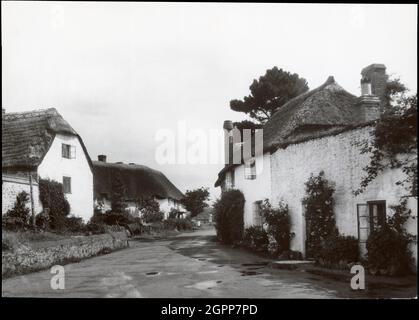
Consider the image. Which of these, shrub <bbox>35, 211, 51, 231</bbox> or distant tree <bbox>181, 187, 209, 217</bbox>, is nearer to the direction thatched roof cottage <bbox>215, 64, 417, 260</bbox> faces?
the shrub

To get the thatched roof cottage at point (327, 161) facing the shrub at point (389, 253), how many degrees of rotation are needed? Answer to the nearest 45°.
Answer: approximately 45° to its left

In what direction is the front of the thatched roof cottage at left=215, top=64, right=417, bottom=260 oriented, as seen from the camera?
facing the viewer and to the left of the viewer

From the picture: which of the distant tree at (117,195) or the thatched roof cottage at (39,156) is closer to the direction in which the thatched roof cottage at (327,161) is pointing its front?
the thatched roof cottage

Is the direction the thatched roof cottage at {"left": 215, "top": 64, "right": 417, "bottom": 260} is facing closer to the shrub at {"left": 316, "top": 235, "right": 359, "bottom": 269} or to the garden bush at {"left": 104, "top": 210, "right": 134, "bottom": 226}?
the shrub

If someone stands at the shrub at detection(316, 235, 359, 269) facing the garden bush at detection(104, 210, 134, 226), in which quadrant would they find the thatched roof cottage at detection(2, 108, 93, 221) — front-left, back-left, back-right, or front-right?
front-left

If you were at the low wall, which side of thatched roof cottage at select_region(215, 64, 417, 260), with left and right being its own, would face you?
front

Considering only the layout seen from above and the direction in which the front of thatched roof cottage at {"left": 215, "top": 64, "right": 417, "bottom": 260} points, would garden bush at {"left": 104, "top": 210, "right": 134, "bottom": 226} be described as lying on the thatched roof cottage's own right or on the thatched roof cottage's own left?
on the thatched roof cottage's own right

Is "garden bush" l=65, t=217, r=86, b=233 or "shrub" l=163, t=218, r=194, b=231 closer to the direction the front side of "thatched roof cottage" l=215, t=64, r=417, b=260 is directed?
the garden bush

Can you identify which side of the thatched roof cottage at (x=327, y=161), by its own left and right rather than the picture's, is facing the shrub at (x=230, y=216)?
right
